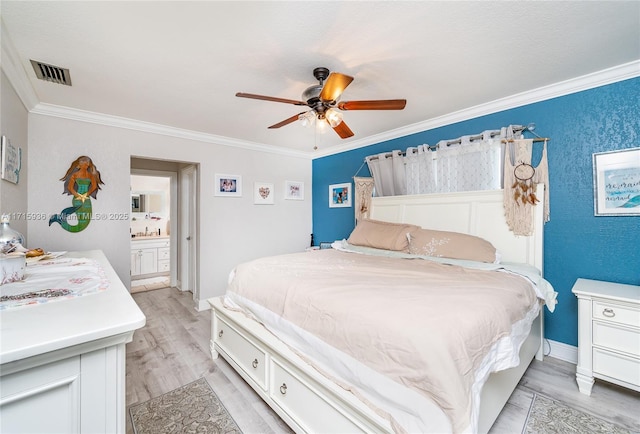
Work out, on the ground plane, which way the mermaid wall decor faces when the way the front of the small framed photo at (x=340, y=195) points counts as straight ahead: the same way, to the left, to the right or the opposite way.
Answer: to the left

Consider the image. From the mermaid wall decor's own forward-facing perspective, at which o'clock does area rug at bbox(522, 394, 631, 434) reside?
The area rug is roughly at 11 o'clock from the mermaid wall decor.

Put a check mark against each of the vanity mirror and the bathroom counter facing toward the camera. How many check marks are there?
2

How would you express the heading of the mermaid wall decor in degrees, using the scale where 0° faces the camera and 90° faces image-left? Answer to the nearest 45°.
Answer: approximately 0°

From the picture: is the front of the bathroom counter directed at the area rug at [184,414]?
yes

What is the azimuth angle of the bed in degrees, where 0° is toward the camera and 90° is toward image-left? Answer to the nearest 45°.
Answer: approximately 45°

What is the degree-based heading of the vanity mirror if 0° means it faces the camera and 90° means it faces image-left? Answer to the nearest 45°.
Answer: approximately 0°

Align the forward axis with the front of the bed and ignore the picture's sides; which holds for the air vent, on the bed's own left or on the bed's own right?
on the bed's own right

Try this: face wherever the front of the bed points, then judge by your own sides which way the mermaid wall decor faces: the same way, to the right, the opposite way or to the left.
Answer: to the left

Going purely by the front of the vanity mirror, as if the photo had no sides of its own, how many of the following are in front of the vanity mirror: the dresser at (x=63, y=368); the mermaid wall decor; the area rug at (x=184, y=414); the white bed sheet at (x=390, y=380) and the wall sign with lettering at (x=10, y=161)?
5

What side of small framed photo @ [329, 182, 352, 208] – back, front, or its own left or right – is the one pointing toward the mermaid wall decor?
front

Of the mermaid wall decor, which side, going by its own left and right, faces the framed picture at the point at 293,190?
left

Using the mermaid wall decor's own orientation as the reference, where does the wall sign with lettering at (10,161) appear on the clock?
The wall sign with lettering is roughly at 1 o'clock from the mermaid wall decor.
